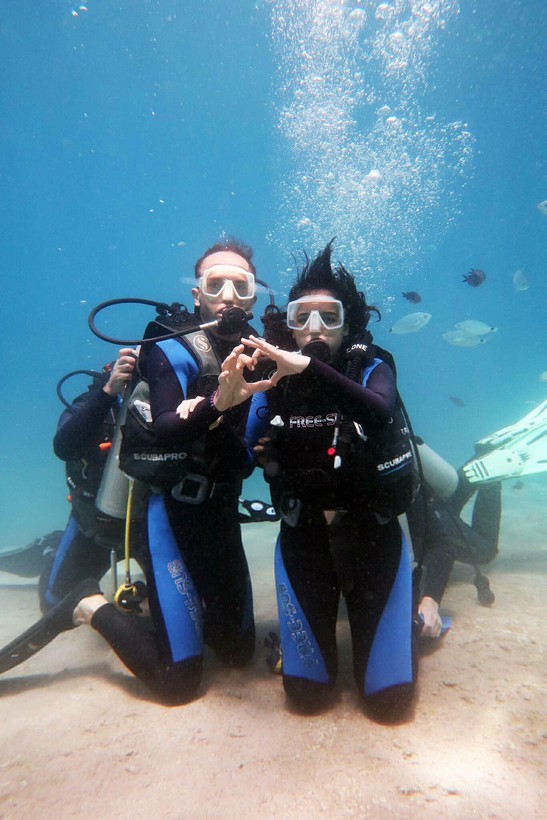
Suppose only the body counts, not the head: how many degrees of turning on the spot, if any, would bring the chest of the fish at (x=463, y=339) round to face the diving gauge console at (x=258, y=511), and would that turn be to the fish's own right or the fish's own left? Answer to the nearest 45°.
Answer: approximately 90° to the fish's own left

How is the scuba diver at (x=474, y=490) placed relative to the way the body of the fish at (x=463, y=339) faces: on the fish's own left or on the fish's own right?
on the fish's own left

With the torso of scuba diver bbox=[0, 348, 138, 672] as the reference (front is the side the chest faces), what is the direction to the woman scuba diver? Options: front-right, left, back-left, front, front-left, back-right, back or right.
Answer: front-right

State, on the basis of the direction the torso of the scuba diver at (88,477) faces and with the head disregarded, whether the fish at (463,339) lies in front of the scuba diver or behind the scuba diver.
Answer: in front

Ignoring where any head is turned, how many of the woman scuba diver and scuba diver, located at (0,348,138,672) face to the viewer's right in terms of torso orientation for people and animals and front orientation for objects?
1

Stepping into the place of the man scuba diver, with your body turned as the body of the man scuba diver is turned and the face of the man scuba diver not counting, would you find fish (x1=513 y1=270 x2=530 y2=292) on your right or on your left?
on your left

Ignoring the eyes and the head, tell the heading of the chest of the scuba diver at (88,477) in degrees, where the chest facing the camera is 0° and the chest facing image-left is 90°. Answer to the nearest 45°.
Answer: approximately 270°

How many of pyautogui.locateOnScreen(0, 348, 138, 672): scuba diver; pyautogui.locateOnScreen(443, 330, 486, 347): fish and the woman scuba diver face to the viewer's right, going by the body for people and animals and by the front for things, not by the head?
1

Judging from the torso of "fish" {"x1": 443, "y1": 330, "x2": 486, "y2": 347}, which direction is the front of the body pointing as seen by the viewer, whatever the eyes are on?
to the viewer's left

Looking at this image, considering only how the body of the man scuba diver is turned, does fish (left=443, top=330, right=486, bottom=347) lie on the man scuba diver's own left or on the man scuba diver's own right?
on the man scuba diver's own left
